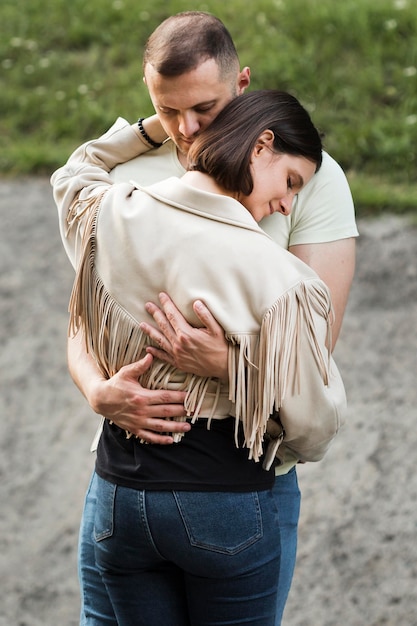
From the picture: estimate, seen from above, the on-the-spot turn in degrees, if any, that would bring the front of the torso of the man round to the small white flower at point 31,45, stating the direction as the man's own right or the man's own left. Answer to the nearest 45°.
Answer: approximately 180°

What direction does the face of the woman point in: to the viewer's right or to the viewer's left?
to the viewer's right

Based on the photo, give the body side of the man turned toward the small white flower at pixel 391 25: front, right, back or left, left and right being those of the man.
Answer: back

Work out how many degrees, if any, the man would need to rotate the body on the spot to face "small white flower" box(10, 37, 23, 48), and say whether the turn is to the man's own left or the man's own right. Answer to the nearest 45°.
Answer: approximately 180°

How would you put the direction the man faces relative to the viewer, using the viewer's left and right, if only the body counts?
facing the viewer
